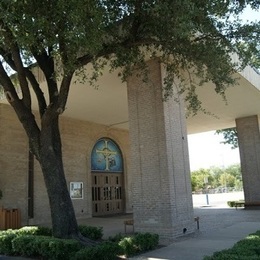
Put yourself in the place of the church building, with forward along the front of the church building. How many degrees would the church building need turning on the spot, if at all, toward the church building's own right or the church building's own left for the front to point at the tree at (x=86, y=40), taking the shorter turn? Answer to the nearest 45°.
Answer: approximately 45° to the church building's own right

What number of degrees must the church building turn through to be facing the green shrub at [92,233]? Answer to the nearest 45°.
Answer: approximately 45° to its right

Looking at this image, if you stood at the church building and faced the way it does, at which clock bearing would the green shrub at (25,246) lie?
The green shrub is roughly at 2 o'clock from the church building.

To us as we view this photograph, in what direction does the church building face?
facing the viewer and to the right of the viewer
